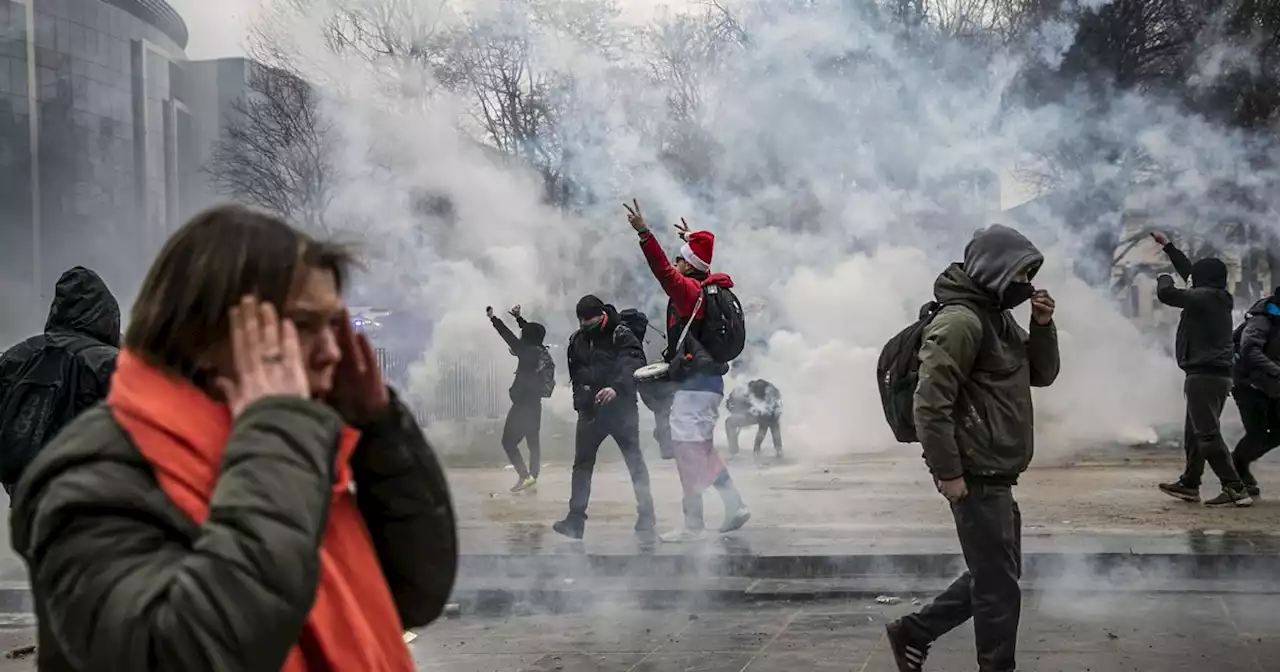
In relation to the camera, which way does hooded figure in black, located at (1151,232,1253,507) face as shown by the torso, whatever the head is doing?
to the viewer's left

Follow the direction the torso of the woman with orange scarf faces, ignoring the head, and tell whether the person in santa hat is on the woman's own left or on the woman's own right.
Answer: on the woman's own left

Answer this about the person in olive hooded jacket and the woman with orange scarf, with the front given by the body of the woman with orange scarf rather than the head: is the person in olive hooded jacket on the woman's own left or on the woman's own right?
on the woman's own left

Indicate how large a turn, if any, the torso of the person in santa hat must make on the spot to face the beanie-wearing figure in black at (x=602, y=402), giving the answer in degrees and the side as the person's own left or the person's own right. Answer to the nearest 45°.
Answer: approximately 45° to the person's own right

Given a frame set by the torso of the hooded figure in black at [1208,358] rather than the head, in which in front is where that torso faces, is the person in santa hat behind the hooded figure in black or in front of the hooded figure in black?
in front

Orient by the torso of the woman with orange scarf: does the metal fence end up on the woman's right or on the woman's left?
on the woman's left

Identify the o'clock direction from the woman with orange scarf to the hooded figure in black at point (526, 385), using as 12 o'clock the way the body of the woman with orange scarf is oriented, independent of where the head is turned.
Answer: The hooded figure in black is roughly at 8 o'clock from the woman with orange scarf.

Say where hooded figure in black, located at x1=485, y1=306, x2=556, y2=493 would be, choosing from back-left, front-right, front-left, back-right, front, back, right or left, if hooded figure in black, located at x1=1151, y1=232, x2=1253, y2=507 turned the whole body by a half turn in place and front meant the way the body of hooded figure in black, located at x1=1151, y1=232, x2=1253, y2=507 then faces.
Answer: back

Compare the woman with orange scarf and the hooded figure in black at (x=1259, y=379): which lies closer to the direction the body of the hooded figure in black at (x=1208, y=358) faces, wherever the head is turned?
the woman with orange scarf

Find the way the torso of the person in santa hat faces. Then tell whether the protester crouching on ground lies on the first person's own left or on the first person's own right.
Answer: on the first person's own right

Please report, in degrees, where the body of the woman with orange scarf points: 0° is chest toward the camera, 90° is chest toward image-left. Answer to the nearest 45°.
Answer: approximately 315°

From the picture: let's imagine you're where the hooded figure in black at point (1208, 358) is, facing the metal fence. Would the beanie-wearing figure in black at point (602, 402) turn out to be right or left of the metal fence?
left

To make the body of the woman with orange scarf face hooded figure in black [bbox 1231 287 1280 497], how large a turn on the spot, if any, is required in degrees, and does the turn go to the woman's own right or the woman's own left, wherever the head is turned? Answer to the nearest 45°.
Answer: approximately 90° to the woman's own left
